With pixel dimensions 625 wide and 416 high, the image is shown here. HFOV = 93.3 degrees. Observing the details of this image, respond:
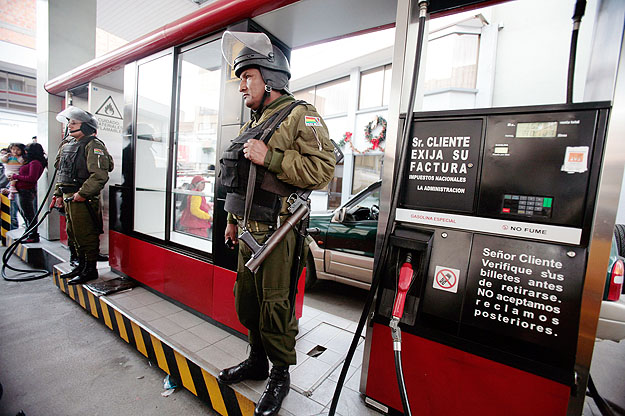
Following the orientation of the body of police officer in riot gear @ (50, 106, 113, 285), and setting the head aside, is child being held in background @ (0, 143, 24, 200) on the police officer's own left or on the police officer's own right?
on the police officer's own right

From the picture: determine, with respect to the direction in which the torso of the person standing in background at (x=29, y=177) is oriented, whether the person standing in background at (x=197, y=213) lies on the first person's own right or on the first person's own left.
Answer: on the first person's own left

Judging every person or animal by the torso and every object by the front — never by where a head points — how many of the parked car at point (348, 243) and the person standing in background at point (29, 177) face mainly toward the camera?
0

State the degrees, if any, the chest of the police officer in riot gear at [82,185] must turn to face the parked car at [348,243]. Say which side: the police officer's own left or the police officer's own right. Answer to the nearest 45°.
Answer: approximately 90° to the police officer's own left

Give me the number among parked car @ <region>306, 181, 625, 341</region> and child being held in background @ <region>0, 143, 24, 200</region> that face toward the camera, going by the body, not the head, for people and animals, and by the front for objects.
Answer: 1

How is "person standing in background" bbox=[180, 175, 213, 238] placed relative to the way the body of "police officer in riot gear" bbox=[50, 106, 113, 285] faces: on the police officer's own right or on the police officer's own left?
on the police officer's own left

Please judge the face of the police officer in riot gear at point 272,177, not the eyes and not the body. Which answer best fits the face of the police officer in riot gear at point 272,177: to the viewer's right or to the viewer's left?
to the viewer's left

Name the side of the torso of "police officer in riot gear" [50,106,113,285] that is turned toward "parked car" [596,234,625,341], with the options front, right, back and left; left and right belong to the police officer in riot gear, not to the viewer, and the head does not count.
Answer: left

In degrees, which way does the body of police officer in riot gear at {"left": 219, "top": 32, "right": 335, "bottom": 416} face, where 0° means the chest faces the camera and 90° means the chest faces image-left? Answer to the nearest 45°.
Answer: approximately 45°

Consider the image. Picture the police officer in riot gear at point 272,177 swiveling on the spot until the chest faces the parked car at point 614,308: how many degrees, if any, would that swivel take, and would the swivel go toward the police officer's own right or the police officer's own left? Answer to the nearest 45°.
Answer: approximately 135° to the police officer's own left

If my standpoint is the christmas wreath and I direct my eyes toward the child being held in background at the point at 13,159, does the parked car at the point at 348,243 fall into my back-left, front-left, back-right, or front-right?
front-left
